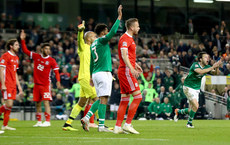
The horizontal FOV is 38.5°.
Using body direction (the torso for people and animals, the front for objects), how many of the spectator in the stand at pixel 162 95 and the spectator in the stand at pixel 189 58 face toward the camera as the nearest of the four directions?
2

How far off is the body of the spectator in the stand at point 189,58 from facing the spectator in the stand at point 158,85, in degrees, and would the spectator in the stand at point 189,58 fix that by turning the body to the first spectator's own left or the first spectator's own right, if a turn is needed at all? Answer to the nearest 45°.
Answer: approximately 45° to the first spectator's own right

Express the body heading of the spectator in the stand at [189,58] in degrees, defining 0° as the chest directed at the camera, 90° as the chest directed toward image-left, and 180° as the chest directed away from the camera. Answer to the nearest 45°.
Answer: approximately 0°

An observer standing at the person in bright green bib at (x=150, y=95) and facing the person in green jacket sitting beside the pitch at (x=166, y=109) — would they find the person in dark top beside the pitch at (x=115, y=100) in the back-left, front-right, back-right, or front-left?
back-right

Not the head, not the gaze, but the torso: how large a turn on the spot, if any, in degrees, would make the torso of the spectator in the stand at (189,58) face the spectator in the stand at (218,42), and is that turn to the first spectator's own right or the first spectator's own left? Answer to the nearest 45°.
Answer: approximately 135° to the first spectator's own left

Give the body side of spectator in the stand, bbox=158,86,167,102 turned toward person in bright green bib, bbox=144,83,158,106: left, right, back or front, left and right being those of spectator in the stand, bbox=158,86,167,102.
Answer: right

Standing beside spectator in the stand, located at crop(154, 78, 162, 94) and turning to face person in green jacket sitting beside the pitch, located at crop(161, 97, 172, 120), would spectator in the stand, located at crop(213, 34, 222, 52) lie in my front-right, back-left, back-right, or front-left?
back-left
